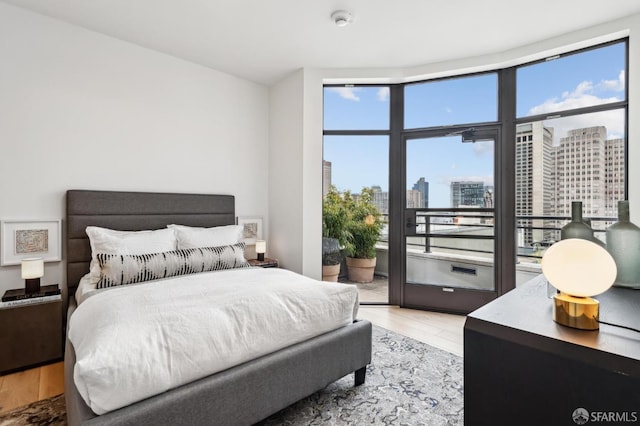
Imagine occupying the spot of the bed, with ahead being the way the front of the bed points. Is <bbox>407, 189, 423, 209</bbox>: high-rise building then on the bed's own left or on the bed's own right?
on the bed's own left

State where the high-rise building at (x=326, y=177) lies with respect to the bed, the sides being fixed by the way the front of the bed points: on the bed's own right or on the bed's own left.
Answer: on the bed's own left

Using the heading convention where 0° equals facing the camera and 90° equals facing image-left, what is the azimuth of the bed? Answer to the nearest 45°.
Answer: approximately 315°

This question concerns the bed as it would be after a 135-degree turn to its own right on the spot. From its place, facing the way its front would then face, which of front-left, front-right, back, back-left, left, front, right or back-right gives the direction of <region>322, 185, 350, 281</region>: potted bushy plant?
back-right

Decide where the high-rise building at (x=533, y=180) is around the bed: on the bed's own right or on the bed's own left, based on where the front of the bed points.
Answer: on the bed's own left

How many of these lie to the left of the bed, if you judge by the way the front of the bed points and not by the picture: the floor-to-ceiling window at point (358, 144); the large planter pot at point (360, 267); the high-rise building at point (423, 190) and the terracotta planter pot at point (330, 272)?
4

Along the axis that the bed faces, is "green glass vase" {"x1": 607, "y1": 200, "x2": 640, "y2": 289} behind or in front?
in front

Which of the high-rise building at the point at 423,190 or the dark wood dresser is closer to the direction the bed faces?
the dark wood dresser

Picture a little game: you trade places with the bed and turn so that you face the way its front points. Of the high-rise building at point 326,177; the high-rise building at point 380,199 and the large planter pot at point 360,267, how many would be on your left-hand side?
3

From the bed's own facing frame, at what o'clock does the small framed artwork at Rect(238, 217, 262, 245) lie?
The small framed artwork is roughly at 8 o'clock from the bed.

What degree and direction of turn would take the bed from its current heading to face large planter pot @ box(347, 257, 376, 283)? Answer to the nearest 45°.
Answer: approximately 90° to its left

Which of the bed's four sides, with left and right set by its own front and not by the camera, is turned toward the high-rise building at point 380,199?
left

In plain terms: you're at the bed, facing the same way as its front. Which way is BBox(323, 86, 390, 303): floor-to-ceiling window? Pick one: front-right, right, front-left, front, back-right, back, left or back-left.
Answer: left

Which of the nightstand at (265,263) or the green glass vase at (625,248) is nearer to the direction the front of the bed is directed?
the green glass vase

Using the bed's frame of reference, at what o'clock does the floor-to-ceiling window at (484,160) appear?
The floor-to-ceiling window is roughly at 10 o'clock from the bed.
